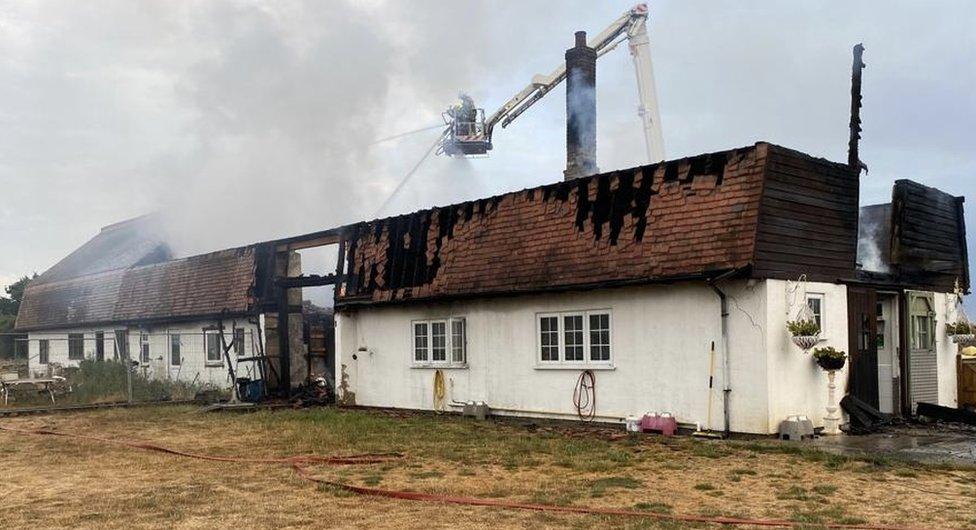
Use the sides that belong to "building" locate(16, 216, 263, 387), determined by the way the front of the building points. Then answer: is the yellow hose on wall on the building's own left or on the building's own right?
on the building's own left

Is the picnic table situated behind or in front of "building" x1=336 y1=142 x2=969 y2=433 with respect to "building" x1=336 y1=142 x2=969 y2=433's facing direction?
behind

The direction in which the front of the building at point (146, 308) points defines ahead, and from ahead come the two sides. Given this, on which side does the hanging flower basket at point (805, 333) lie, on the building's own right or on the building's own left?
on the building's own left

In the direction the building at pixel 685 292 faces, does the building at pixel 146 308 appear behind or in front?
behind

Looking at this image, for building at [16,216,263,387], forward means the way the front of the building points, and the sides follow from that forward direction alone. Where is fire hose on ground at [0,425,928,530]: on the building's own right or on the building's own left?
on the building's own left

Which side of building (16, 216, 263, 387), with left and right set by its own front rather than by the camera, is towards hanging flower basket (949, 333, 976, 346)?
left

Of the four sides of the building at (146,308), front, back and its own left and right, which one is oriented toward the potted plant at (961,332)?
left

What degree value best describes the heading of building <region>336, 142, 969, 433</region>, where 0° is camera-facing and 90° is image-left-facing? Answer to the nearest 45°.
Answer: approximately 315°

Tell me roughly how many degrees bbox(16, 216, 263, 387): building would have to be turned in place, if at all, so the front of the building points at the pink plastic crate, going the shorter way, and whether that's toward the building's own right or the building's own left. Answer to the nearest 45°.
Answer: approximately 45° to the building's own left

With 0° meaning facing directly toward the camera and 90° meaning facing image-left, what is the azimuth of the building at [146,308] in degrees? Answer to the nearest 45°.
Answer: approximately 45°
